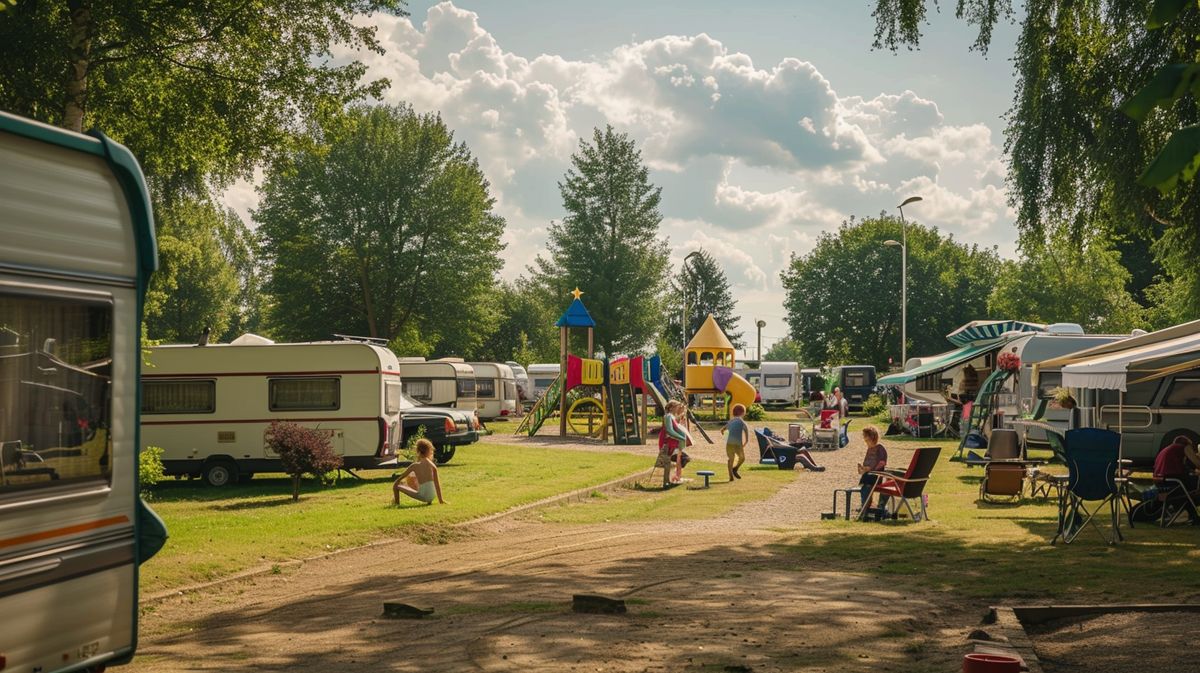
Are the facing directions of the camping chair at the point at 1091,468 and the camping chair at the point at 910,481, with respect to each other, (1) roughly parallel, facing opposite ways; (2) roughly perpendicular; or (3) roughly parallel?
roughly perpendicular

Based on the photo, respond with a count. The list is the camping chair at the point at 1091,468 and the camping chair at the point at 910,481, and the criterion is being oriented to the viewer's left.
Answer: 1

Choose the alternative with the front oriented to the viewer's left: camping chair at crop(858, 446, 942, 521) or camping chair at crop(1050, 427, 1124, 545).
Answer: camping chair at crop(858, 446, 942, 521)

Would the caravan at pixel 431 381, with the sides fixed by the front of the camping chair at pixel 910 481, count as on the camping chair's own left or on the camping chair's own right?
on the camping chair's own right

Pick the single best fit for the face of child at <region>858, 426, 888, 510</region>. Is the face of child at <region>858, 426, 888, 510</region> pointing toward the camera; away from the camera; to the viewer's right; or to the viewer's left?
to the viewer's left

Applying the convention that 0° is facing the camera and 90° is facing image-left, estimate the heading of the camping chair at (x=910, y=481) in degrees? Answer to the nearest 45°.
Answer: approximately 90°
